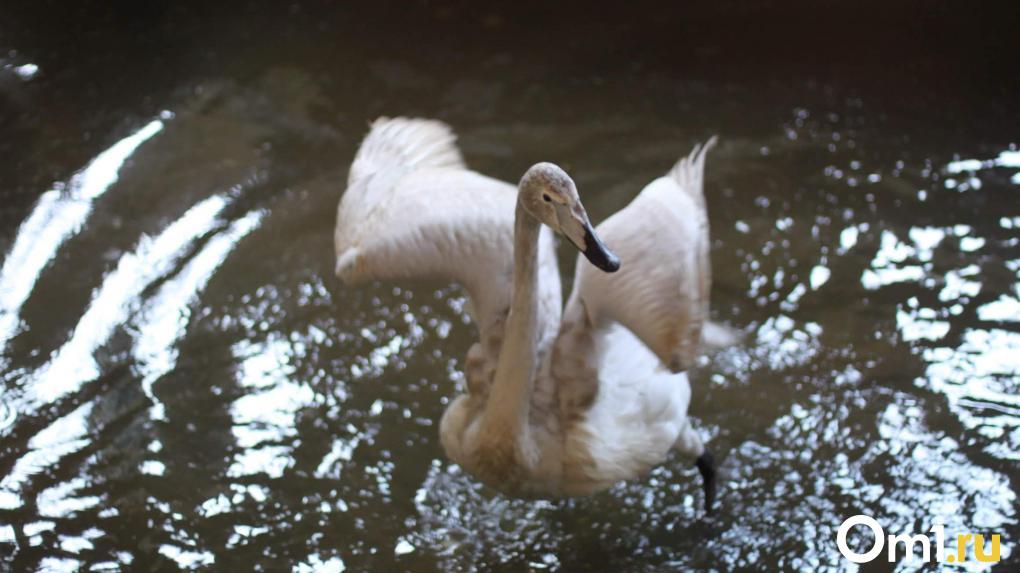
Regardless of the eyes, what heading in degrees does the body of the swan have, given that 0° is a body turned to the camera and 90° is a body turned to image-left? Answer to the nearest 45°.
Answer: approximately 45°
